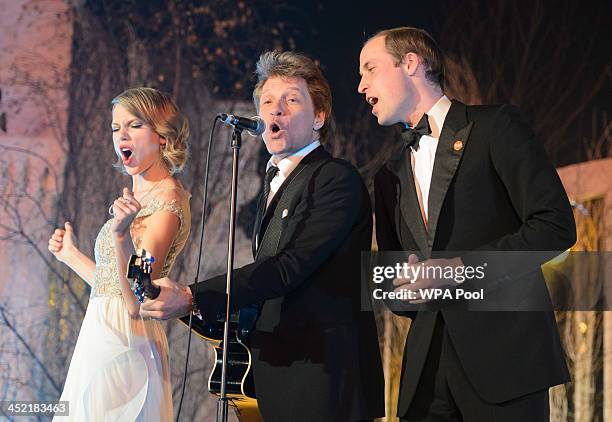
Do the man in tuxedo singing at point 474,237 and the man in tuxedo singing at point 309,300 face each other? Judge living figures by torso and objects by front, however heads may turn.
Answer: no

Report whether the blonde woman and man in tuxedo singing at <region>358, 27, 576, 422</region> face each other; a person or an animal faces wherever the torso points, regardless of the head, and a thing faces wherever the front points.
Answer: no

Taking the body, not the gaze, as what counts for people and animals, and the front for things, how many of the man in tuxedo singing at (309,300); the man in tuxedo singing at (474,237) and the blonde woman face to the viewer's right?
0

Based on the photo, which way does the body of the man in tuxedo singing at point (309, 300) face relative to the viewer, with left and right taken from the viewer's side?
facing the viewer and to the left of the viewer

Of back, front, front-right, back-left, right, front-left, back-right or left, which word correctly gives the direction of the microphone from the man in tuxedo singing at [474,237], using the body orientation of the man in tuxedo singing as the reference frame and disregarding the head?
front-right

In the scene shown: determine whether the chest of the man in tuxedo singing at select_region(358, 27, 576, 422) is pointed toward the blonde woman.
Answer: no

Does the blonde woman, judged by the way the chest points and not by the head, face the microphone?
no

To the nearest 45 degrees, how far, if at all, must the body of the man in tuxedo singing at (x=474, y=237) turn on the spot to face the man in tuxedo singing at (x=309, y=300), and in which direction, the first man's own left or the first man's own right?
approximately 90° to the first man's own right

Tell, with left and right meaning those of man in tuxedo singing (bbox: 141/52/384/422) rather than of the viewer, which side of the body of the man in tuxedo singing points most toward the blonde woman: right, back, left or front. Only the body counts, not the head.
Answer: right

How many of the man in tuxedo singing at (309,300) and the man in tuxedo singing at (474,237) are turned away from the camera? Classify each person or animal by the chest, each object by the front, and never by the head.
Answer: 0

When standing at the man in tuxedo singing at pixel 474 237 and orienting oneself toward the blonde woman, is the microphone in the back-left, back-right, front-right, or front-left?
front-left

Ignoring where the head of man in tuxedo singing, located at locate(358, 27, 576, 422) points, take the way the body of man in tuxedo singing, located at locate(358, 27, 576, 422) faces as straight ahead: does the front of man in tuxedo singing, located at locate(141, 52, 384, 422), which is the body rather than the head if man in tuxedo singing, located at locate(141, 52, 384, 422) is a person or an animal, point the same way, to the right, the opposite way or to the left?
the same way

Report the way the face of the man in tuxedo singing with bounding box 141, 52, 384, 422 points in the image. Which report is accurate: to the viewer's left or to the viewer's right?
to the viewer's left

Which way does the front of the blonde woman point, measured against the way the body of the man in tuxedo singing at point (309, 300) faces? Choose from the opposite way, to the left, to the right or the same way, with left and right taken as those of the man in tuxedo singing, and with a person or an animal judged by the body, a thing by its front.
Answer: the same way

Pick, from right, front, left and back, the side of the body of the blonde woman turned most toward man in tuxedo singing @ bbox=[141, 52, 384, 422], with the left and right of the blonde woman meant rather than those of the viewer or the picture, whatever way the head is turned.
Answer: left

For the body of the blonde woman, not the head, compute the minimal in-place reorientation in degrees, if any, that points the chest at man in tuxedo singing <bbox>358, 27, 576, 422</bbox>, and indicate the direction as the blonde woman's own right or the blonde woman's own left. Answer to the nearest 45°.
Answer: approximately 90° to the blonde woman's own left

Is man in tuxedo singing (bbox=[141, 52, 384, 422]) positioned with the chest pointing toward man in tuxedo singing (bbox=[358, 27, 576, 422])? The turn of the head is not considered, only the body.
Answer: no
